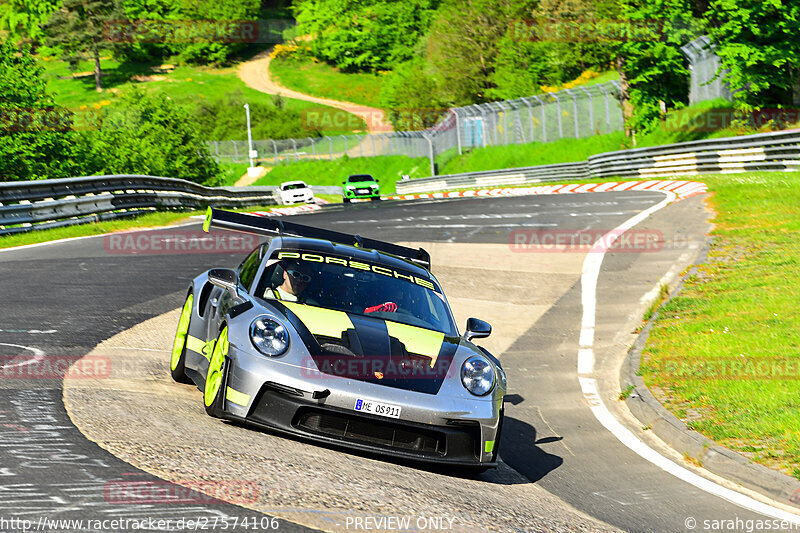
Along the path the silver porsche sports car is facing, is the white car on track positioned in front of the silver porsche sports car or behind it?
behind

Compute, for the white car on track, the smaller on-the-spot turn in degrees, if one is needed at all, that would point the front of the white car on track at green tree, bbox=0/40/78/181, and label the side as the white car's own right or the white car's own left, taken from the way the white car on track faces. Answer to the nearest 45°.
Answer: approximately 45° to the white car's own right

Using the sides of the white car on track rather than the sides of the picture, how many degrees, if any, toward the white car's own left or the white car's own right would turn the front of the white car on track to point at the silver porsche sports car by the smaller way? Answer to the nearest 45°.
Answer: approximately 45° to the white car's own right

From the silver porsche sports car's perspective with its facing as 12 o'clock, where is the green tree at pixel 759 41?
The green tree is roughly at 7 o'clock from the silver porsche sports car.

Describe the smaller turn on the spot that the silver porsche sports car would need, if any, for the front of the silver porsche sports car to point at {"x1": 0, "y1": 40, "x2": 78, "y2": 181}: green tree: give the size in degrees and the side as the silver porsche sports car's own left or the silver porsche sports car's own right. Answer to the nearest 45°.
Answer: approximately 180°

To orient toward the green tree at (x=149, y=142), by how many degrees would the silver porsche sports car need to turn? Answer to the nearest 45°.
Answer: approximately 180°

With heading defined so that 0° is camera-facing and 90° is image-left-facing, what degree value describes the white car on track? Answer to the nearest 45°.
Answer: approximately 315°

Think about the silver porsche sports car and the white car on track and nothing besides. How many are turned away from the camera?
0

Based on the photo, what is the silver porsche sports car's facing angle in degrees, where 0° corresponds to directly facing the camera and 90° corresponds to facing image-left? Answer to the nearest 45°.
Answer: approximately 0°
